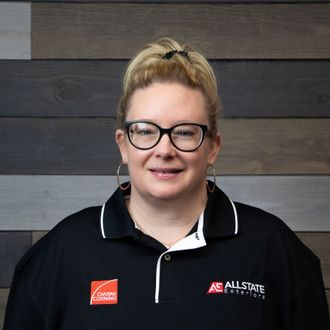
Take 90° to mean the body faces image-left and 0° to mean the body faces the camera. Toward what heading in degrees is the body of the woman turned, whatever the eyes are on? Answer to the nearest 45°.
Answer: approximately 0°
